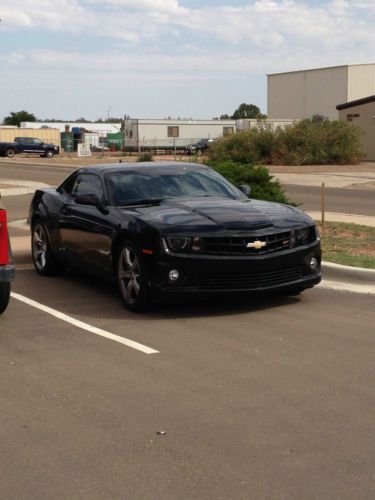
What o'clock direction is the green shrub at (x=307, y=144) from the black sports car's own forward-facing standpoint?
The green shrub is roughly at 8 o'clock from the black sports car.

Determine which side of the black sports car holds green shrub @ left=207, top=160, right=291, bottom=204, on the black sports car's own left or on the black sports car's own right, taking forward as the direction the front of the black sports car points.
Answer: on the black sports car's own left

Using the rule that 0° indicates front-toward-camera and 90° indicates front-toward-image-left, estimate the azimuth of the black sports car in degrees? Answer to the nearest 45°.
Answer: approximately 315°

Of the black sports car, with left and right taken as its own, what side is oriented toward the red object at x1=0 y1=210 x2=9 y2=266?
right
